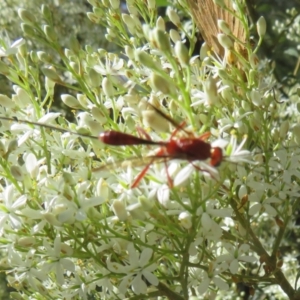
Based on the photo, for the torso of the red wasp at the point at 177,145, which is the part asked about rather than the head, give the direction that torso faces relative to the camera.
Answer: to the viewer's right
